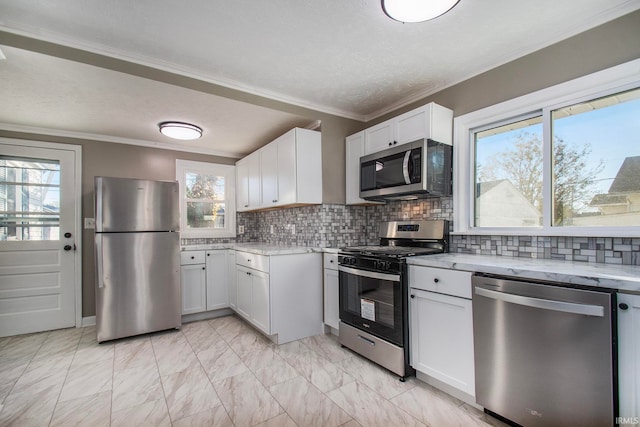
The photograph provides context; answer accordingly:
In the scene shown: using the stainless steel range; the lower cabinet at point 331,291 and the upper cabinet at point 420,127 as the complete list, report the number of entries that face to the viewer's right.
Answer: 0

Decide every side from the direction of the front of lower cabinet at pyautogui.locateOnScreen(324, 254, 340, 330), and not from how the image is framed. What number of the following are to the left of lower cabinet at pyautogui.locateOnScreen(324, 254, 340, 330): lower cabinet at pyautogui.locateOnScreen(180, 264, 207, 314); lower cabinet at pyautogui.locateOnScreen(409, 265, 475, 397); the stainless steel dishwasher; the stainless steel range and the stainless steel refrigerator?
3

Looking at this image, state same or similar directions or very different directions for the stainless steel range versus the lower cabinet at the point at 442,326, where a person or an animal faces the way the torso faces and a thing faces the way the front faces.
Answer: same or similar directions

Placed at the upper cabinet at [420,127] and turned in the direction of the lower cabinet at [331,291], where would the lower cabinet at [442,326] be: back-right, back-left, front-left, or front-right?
back-left

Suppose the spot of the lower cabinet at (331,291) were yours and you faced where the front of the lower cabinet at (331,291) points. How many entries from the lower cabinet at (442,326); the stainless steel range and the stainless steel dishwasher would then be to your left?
3

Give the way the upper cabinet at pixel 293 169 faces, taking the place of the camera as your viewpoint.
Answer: facing the viewer and to the left of the viewer

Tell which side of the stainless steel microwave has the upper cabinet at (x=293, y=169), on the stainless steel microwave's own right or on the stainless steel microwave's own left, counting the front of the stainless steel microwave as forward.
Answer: on the stainless steel microwave's own right

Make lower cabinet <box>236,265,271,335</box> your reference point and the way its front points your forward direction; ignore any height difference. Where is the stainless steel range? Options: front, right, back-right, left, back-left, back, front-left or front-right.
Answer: left

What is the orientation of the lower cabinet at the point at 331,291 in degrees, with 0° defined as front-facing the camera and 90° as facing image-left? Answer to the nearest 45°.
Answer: approximately 45°

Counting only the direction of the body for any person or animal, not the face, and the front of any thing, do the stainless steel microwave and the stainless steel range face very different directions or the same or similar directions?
same or similar directions

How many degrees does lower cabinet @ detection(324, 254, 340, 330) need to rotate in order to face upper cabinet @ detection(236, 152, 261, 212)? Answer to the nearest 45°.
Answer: approximately 90° to its right

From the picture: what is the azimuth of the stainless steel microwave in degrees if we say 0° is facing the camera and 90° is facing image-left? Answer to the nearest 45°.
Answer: approximately 45°

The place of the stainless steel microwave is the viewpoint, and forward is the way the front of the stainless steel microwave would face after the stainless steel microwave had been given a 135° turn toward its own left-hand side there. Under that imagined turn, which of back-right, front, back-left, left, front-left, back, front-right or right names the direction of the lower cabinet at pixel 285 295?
back

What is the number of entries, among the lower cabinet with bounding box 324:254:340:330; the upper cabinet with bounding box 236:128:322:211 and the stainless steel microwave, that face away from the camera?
0

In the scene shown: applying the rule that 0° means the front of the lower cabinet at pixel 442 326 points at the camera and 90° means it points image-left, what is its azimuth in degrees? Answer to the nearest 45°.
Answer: approximately 45°

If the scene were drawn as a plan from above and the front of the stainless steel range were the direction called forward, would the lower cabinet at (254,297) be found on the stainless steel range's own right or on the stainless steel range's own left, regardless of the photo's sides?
on the stainless steel range's own right
